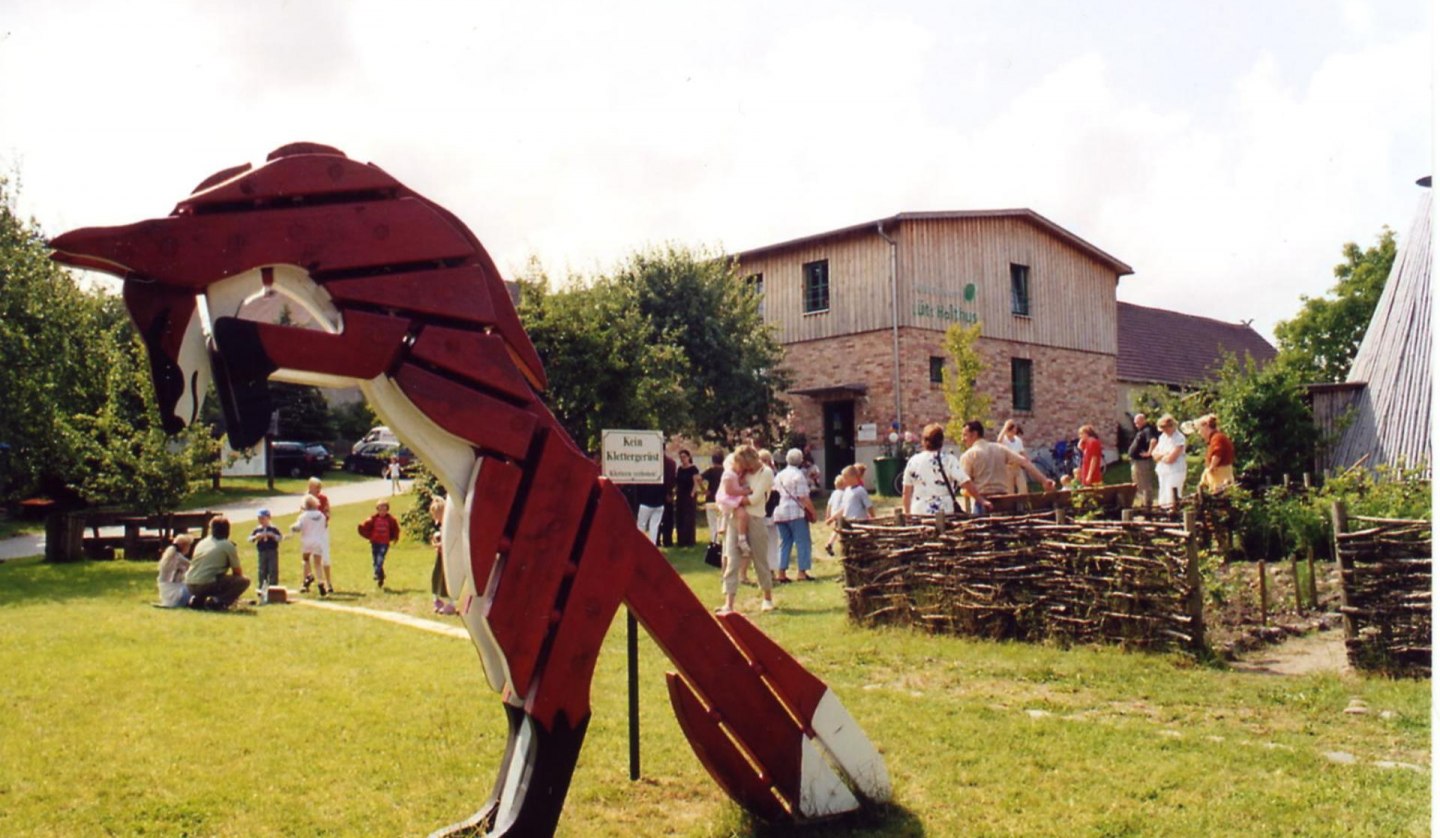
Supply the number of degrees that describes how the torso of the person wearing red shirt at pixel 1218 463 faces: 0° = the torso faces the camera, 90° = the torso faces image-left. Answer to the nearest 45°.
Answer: approximately 90°

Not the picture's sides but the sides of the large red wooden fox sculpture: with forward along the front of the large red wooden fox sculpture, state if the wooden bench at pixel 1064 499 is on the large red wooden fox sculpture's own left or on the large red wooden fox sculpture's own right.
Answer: on the large red wooden fox sculpture's own right

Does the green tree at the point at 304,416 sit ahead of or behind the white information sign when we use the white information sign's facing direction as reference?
behind

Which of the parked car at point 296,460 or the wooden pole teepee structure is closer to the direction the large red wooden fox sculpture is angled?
the parked car

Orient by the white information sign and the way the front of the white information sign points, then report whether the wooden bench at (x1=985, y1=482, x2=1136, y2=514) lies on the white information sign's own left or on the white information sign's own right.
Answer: on the white information sign's own left

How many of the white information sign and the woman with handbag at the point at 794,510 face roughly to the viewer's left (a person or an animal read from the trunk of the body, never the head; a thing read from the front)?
0

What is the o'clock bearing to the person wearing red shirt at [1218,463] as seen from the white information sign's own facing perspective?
The person wearing red shirt is roughly at 8 o'clock from the white information sign.

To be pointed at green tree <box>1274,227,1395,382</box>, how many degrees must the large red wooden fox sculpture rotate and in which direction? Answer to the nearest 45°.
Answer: approximately 135° to its right

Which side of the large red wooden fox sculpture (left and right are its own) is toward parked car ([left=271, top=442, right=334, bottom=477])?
right

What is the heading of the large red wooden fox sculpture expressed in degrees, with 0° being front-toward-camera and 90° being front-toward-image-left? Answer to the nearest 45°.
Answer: approximately 90°
